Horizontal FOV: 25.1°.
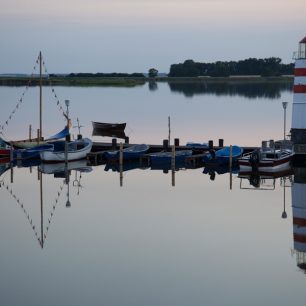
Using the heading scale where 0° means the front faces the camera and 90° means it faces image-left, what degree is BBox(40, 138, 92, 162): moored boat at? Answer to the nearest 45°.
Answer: approximately 225°

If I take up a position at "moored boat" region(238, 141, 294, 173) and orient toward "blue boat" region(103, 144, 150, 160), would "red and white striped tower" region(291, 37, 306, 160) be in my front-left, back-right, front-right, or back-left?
back-right
